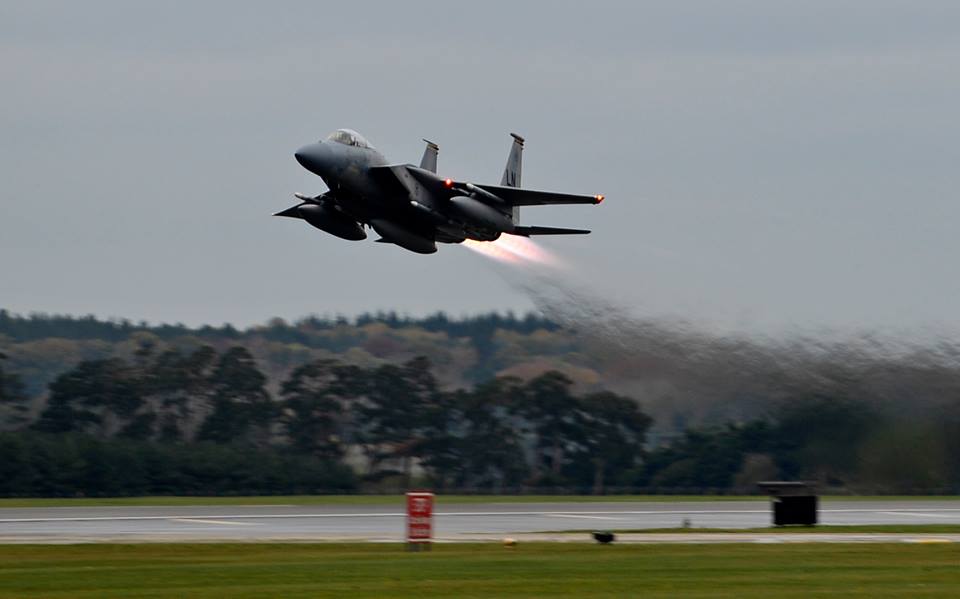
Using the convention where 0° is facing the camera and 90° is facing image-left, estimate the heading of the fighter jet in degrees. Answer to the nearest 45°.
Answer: approximately 45°

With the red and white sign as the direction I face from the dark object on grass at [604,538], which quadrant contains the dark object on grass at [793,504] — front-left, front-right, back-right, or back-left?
back-right

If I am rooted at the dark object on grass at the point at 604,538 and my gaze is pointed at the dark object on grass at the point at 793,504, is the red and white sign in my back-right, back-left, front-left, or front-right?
back-left

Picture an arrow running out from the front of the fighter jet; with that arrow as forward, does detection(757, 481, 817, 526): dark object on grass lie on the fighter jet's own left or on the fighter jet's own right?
on the fighter jet's own left
